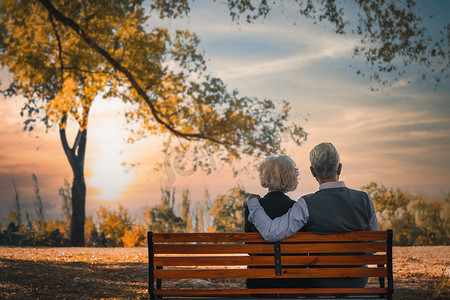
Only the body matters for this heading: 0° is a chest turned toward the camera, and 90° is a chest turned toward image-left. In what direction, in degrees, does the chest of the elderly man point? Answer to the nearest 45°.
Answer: approximately 180°

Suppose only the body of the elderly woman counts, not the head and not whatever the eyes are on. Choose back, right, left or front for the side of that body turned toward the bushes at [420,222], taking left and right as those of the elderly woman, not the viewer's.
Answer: front

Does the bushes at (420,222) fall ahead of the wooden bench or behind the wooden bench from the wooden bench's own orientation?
ahead

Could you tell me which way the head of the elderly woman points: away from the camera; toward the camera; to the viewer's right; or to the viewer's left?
away from the camera

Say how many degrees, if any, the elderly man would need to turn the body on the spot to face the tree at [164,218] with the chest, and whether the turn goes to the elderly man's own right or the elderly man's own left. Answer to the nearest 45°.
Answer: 0° — they already face it

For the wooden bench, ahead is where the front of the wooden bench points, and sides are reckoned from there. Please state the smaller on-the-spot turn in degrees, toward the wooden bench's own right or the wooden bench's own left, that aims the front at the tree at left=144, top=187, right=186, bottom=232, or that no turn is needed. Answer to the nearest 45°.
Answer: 0° — it already faces it

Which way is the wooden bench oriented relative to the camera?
away from the camera

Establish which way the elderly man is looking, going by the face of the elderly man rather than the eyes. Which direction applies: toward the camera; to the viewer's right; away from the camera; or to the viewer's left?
away from the camera

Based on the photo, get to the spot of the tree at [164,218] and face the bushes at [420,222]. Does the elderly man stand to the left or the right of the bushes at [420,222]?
right

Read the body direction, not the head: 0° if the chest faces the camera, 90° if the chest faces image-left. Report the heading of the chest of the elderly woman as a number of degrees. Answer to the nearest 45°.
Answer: approximately 180°
